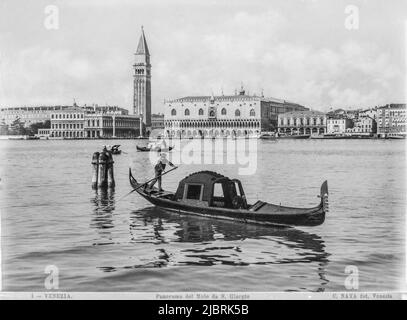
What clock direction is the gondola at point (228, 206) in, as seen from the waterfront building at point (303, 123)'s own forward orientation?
The gondola is roughly at 12 o'clock from the waterfront building.

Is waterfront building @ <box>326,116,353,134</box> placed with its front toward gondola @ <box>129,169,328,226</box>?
yes

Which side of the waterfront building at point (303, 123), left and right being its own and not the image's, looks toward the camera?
front

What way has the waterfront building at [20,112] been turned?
toward the camera

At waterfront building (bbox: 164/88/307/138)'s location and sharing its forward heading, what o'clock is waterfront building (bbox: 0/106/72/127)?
waterfront building (bbox: 0/106/72/127) is roughly at 2 o'clock from waterfront building (bbox: 164/88/307/138).

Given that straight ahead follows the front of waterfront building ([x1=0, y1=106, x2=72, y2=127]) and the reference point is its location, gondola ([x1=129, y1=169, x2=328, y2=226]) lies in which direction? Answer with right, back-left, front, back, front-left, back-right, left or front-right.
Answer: front

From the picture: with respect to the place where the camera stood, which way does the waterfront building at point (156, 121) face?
facing the viewer

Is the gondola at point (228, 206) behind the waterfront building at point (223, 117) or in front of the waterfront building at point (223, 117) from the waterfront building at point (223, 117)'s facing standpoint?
in front

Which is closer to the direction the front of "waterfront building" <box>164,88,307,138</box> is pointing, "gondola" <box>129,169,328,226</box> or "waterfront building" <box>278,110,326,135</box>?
the gondola
